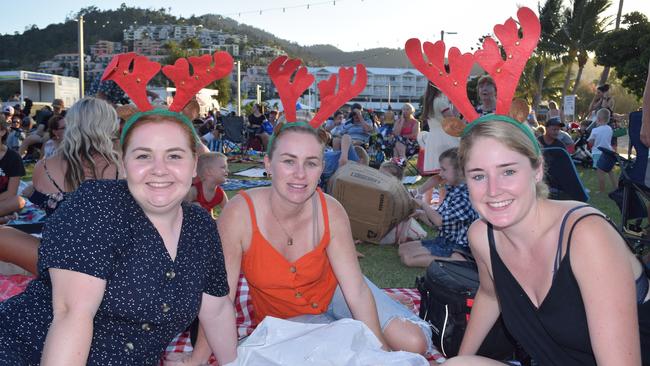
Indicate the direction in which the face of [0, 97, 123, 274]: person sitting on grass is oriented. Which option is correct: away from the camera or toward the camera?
away from the camera

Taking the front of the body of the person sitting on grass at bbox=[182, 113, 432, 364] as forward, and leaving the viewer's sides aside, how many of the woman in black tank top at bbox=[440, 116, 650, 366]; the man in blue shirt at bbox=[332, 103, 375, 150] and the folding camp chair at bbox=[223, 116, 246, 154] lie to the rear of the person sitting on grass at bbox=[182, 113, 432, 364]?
2

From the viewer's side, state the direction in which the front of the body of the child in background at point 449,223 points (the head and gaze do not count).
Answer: to the viewer's left

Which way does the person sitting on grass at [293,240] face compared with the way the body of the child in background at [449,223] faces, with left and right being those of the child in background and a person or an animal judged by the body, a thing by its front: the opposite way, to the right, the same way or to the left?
to the left
